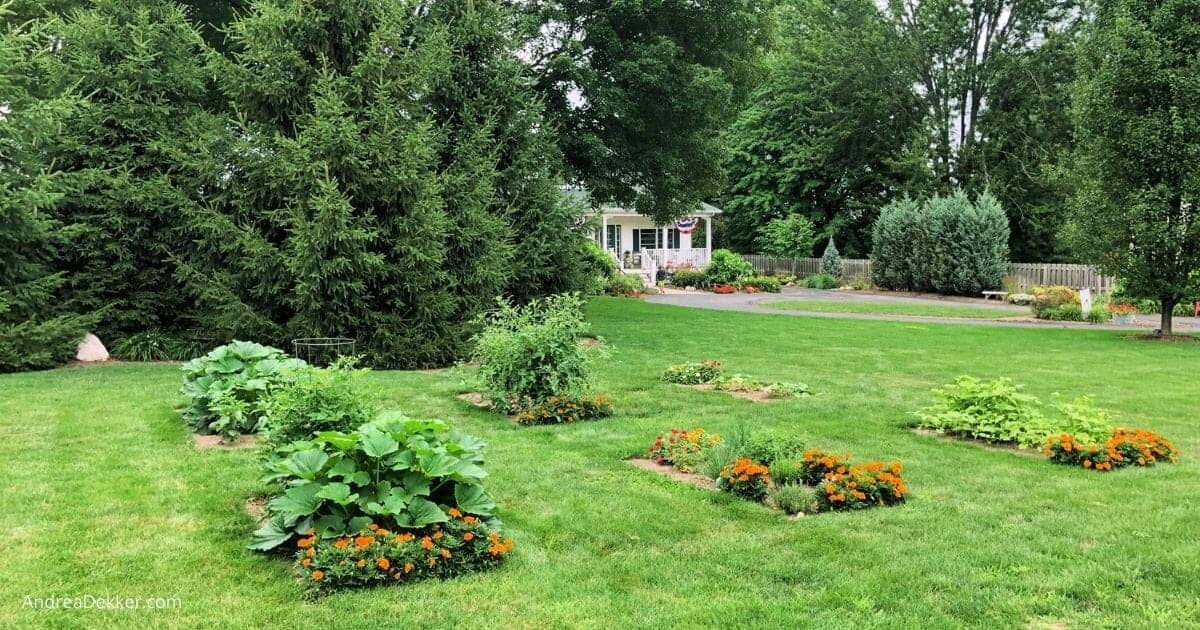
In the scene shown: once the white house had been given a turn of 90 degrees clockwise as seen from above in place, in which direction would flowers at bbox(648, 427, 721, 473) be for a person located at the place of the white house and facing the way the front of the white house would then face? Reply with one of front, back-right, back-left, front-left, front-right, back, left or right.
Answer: left

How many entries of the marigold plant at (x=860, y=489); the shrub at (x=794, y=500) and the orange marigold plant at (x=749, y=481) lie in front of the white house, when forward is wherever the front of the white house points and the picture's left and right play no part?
3

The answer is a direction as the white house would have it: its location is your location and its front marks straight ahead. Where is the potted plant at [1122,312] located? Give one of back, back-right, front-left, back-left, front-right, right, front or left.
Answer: front-left

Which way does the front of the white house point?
toward the camera

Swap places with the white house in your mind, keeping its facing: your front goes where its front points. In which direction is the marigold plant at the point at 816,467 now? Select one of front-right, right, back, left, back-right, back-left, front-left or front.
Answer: front

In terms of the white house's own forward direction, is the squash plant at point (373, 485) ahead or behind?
ahead

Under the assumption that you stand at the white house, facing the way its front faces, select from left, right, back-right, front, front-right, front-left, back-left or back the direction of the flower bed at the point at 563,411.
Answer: front

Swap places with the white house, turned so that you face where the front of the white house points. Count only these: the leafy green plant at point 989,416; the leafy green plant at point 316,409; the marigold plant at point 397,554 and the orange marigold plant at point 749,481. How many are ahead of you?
4

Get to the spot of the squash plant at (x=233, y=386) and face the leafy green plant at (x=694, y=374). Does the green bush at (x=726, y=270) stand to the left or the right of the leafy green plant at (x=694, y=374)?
left

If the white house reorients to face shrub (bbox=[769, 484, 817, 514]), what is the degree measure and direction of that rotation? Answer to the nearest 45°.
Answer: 0° — it already faces it

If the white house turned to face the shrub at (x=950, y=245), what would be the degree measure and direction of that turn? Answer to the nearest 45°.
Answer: approximately 45° to its left

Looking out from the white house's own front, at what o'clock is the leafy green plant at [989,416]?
The leafy green plant is roughly at 12 o'clock from the white house.

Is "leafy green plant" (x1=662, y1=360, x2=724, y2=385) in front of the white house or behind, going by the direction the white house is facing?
in front

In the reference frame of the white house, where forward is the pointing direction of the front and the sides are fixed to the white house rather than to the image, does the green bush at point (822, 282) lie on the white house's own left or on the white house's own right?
on the white house's own left
